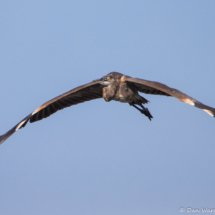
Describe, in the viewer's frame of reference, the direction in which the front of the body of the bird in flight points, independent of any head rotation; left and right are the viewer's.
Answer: facing the viewer and to the left of the viewer
